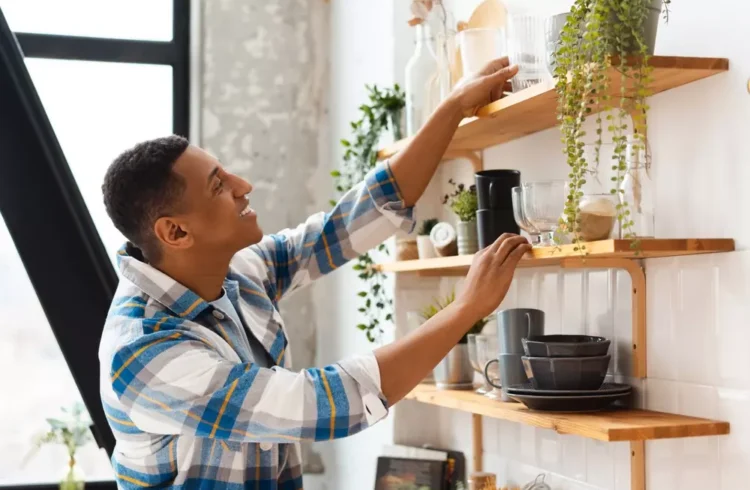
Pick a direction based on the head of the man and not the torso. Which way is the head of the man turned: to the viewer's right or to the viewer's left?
to the viewer's right

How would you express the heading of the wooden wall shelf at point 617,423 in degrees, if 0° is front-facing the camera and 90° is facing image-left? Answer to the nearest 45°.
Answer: approximately 45°

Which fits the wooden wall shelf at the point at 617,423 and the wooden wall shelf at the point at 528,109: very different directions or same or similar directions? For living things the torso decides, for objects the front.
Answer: same or similar directions

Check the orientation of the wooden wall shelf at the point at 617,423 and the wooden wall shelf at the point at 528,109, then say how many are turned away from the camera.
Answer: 0

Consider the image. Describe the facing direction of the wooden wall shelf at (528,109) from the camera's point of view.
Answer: facing the viewer and to the left of the viewer

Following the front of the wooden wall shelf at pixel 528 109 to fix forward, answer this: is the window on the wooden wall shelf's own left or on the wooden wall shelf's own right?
on the wooden wall shelf's own right
